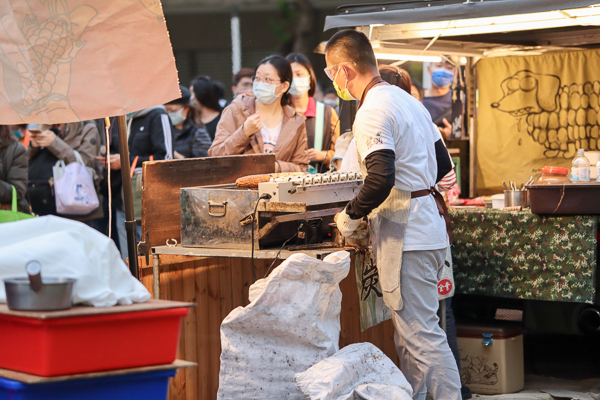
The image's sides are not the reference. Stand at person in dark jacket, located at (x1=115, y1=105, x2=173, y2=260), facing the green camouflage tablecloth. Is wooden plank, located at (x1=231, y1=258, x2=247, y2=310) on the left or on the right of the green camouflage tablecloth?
right

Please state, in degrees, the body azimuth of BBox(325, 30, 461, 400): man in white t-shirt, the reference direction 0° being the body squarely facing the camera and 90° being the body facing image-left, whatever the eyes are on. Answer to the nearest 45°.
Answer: approximately 90°

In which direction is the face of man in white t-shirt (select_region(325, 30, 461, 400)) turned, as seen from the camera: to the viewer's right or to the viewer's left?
to the viewer's left

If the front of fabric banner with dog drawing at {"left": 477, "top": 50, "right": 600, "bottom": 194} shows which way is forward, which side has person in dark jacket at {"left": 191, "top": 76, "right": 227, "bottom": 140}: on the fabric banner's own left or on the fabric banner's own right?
on the fabric banner's own right

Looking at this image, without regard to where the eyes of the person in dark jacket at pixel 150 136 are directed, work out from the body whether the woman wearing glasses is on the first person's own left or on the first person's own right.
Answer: on the first person's own left
